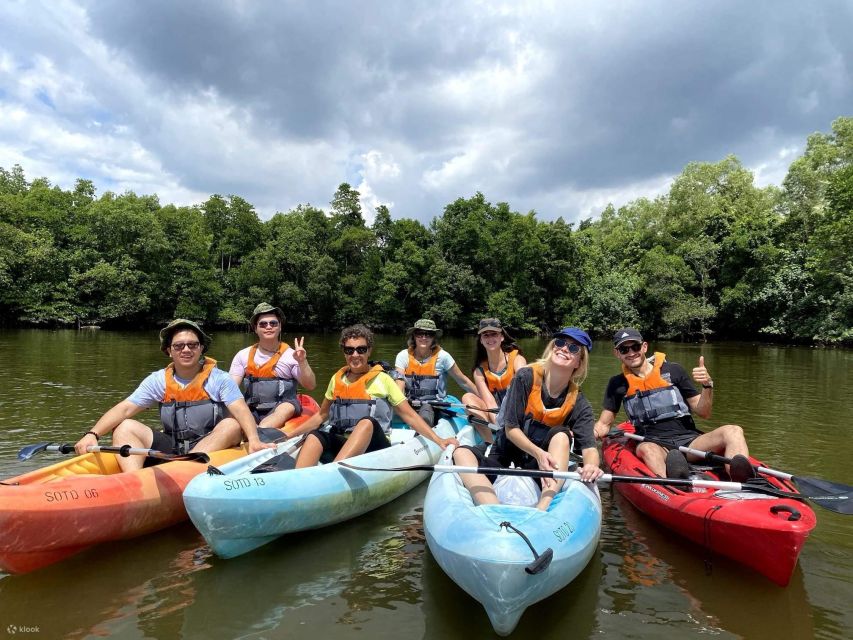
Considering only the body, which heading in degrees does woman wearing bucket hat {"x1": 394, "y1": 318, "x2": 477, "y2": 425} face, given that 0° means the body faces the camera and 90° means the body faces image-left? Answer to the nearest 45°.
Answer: approximately 0°

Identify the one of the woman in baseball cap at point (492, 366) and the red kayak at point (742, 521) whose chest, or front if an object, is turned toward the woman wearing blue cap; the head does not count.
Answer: the woman in baseball cap

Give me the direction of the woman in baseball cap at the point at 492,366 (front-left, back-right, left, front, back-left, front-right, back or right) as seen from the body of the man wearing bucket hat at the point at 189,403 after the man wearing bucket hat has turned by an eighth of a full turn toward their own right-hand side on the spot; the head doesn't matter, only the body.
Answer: back-left

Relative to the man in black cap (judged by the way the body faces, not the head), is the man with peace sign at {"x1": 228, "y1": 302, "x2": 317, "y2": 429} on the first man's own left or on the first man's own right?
on the first man's own right

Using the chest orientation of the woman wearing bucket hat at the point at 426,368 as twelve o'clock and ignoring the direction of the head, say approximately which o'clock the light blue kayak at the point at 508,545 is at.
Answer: The light blue kayak is roughly at 12 o'clock from the woman wearing bucket hat.

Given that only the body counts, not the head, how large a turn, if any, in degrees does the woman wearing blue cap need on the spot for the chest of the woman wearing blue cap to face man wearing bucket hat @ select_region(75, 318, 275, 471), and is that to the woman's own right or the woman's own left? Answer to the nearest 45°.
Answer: approximately 90° to the woman's own right

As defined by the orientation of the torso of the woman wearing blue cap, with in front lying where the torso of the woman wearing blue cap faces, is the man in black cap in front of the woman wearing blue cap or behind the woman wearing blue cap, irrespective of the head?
behind
